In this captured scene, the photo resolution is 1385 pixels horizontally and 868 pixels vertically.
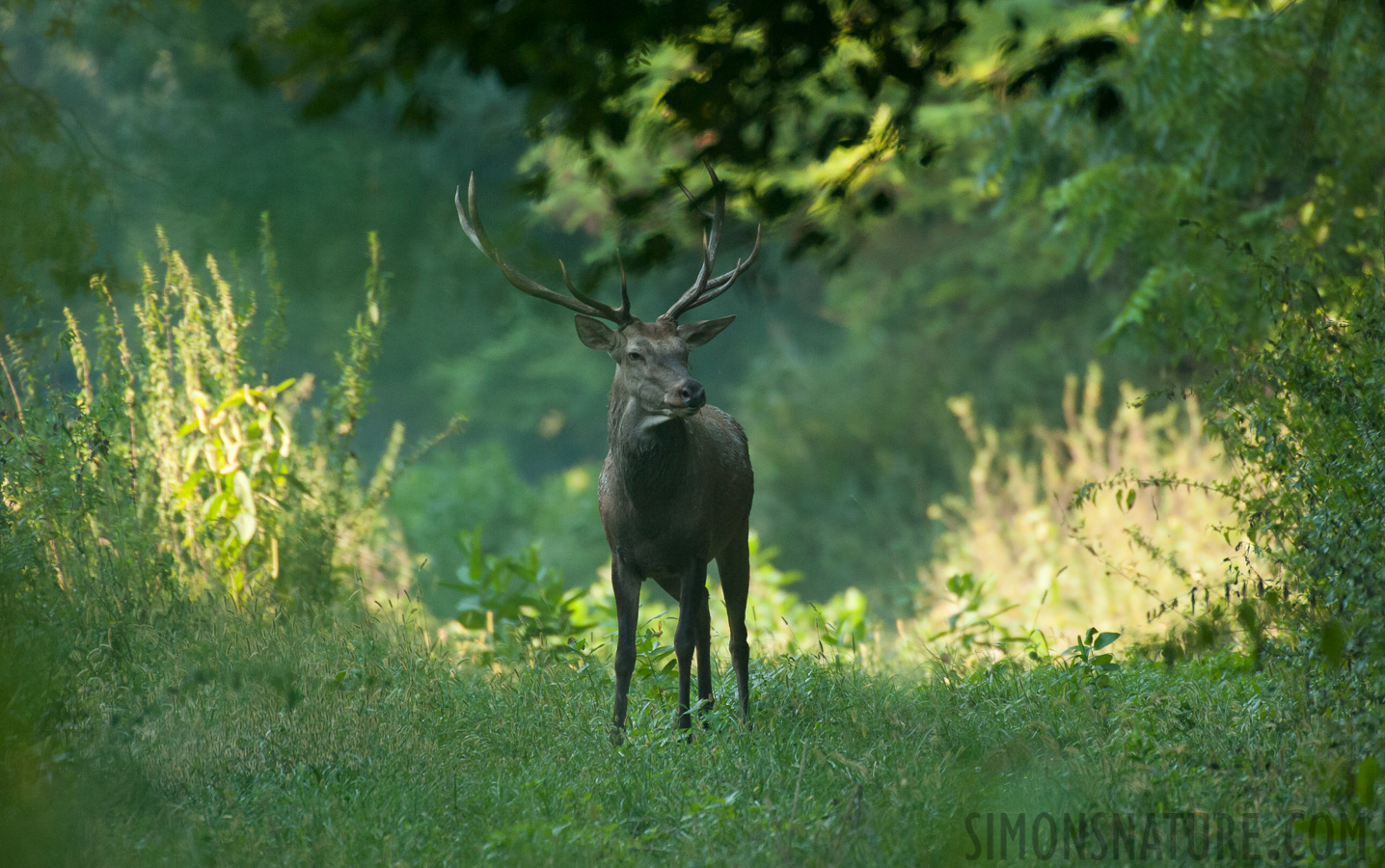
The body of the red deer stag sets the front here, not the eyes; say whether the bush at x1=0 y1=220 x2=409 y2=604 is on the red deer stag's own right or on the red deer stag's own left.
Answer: on the red deer stag's own right

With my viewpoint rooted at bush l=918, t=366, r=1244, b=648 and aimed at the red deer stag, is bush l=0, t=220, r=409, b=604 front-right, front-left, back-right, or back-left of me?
front-right

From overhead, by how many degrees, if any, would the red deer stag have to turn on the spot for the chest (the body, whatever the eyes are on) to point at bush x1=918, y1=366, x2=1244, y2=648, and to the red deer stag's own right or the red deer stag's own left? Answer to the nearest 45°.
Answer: approximately 135° to the red deer stag's own left

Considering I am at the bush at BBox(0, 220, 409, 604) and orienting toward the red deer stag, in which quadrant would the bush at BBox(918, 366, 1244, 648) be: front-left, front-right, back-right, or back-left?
front-left

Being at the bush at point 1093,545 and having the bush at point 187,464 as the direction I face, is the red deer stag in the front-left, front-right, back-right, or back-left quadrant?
front-left

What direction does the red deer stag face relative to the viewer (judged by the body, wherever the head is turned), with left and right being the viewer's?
facing the viewer
